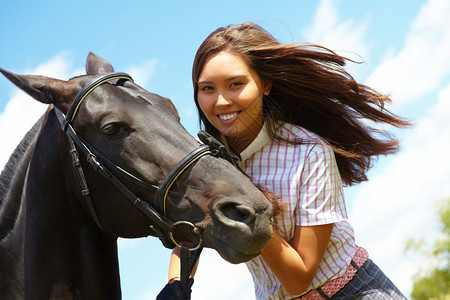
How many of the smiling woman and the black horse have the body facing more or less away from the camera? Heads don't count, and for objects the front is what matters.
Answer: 0

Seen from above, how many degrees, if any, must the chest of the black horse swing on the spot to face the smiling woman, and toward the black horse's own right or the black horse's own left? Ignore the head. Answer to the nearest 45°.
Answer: approximately 45° to the black horse's own left

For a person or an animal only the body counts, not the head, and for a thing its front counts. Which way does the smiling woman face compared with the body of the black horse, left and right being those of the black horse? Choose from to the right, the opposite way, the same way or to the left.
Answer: to the right

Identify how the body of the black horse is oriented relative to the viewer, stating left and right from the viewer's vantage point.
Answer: facing the viewer and to the right of the viewer

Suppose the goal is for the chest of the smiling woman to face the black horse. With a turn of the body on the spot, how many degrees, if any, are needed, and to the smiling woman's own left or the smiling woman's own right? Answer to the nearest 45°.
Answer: approximately 45° to the smiling woman's own right

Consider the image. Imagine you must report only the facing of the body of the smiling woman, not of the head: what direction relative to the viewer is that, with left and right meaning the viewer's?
facing the viewer and to the left of the viewer
